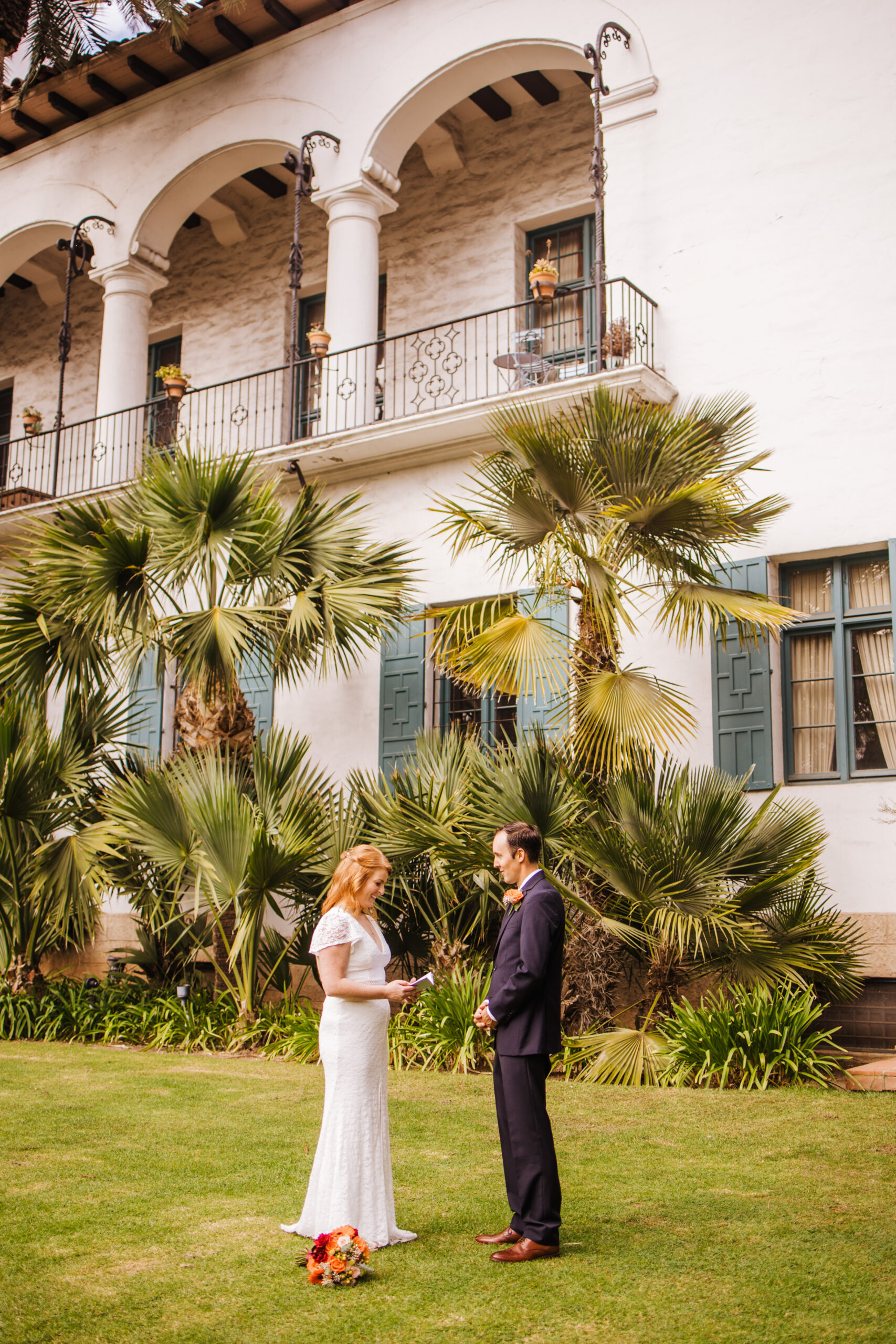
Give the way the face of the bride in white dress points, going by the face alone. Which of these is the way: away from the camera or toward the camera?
toward the camera

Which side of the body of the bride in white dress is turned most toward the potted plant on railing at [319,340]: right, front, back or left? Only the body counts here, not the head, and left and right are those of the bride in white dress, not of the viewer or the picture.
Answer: left

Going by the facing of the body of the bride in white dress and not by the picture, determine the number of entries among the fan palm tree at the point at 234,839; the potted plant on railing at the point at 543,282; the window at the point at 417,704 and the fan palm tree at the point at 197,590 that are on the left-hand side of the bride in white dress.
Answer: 4

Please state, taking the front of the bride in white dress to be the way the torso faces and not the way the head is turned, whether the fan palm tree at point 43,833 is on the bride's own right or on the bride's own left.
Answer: on the bride's own left

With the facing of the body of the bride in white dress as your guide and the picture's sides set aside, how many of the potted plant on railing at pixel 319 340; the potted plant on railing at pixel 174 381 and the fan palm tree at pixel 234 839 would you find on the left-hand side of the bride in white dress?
3

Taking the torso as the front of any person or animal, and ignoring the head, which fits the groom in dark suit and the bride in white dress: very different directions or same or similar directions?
very different directions

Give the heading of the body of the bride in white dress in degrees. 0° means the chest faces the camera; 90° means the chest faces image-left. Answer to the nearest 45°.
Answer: approximately 270°

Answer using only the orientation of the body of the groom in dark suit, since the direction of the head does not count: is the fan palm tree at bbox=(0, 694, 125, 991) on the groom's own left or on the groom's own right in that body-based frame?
on the groom's own right

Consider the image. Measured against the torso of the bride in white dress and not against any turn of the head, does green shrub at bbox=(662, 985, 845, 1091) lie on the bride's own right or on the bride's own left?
on the bride's own left

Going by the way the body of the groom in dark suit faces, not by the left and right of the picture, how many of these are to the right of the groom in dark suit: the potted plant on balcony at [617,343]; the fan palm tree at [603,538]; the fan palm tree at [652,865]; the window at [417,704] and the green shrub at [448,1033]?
5

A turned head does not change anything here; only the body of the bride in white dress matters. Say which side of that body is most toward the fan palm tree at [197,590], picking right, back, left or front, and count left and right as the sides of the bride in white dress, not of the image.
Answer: left

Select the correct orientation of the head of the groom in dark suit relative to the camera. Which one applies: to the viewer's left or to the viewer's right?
to the viewer's left

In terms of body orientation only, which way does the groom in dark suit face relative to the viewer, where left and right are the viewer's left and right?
facing to the left of the viewer

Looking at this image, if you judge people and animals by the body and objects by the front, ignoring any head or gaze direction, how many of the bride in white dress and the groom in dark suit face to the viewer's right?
1
